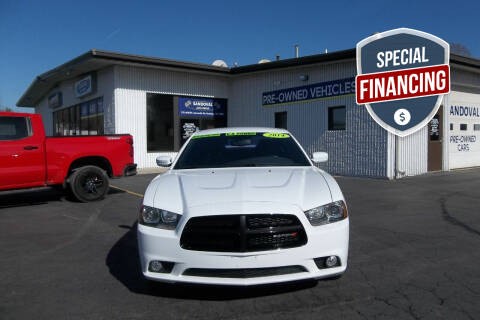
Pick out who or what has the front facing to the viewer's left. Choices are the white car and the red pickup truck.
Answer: the red pickup truck

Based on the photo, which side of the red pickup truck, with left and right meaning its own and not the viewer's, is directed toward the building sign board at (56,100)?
right

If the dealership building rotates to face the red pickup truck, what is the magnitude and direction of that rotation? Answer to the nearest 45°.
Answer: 0° — it already faces it

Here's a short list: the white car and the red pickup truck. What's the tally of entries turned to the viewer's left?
1

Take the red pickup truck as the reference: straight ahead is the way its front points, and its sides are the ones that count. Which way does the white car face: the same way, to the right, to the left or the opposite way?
to the left

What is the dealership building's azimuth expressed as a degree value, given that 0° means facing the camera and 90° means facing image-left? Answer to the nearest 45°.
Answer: approximately 45°

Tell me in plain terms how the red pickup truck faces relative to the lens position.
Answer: facing to the left of the viewer

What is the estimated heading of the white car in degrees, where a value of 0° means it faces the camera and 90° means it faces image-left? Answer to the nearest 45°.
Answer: approximately 0°

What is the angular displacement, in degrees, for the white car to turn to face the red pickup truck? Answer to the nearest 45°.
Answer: approximately 135° to its right

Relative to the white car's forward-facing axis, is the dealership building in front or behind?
behind
